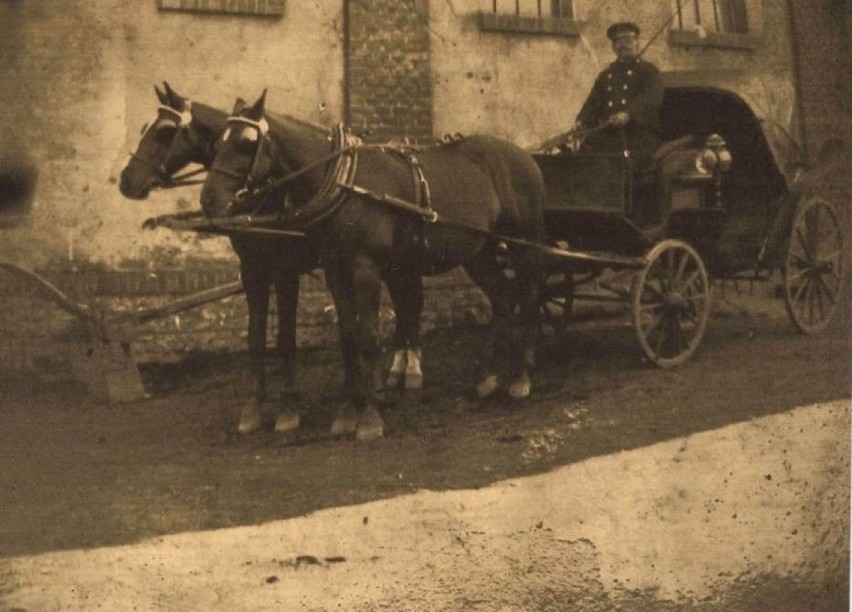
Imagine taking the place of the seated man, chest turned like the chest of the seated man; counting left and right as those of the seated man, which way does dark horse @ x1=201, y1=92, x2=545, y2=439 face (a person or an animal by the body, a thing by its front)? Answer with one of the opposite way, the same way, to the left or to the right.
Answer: the same way

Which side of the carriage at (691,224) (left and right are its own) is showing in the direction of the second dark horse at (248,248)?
front

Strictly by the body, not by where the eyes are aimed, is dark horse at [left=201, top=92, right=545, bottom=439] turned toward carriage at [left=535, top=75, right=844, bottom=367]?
no

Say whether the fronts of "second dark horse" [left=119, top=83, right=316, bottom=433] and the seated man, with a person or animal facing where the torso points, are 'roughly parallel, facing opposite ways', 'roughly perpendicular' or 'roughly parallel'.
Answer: roughly parallel

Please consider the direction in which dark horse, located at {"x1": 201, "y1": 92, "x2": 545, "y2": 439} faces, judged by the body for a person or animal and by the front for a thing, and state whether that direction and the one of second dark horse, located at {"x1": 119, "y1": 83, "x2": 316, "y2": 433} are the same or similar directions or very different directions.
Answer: same or similar directions

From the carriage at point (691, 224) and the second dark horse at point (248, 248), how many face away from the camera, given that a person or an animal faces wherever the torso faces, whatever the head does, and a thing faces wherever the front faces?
0

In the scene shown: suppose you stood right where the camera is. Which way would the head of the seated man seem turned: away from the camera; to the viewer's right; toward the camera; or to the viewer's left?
toward the camera

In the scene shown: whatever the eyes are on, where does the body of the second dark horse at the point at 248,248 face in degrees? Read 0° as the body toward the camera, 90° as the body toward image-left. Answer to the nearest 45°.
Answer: approximately 45°

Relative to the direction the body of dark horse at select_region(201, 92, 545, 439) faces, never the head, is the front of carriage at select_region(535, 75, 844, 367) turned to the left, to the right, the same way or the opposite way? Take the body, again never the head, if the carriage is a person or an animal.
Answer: the same way

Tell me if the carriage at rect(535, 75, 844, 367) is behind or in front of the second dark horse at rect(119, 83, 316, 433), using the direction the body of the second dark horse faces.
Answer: behind

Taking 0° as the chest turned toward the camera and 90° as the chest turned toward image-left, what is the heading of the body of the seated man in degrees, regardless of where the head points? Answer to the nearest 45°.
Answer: approximately 45°
